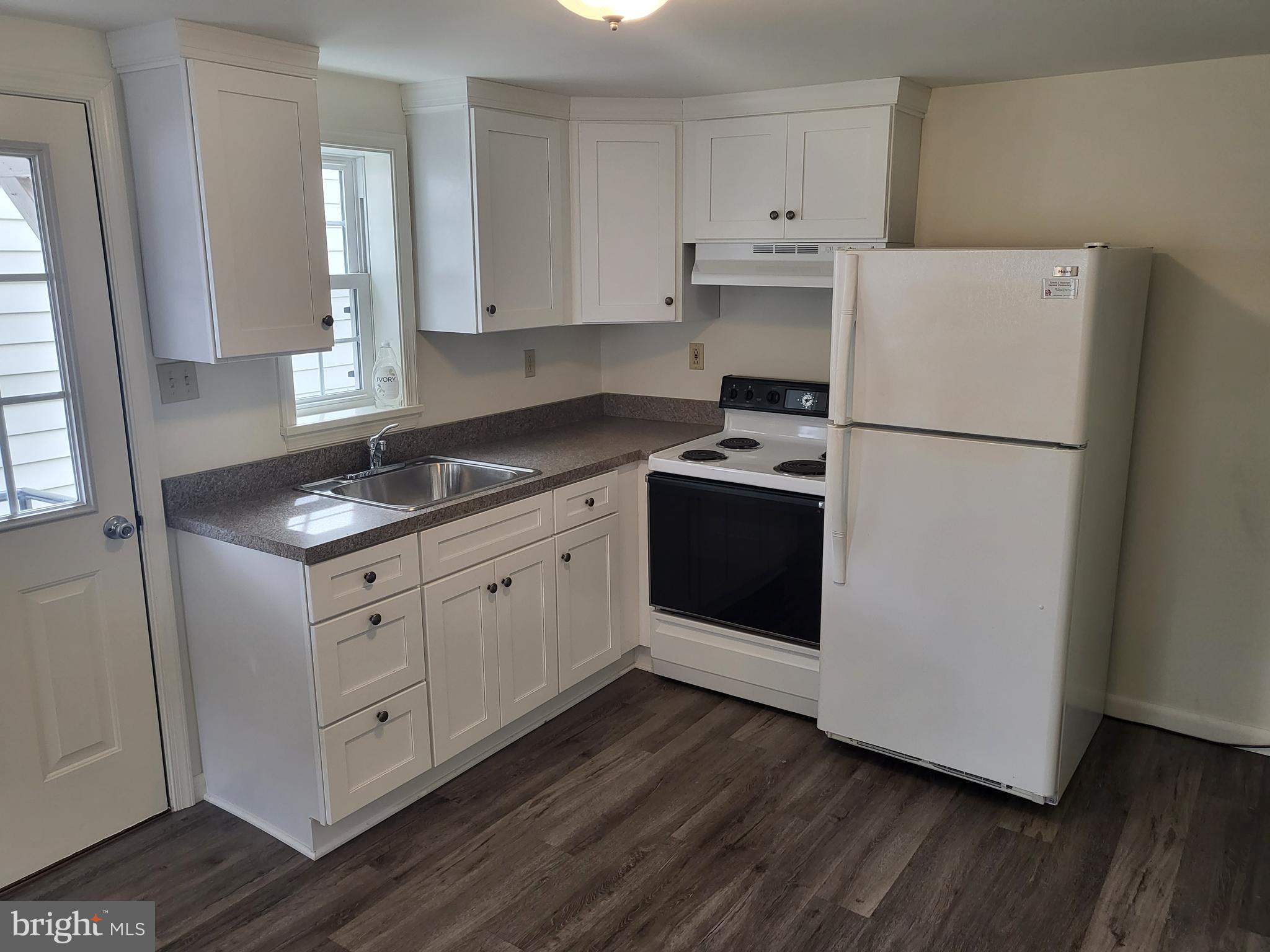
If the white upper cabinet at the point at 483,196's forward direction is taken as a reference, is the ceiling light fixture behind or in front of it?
in front

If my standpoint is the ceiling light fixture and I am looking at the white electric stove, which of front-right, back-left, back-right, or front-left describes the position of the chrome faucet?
front-left

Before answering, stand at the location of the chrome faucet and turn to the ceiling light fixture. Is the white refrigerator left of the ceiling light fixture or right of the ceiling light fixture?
left

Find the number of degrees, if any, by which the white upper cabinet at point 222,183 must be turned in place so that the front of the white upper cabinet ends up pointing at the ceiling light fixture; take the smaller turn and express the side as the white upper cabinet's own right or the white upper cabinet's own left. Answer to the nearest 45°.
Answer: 0° — it already faces it

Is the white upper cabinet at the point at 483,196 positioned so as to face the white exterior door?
no

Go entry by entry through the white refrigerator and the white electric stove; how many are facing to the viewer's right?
0

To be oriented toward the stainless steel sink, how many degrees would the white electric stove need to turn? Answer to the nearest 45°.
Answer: approximately 45° to its right

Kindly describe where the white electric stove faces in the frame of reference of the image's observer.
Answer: facing the viewer and to the left of the viewer

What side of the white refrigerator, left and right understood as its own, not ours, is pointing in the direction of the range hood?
right

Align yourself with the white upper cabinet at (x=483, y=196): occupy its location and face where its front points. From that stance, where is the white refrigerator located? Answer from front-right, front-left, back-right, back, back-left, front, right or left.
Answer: front

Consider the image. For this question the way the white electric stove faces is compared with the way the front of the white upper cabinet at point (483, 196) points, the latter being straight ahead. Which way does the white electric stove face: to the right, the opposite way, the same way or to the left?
to the right

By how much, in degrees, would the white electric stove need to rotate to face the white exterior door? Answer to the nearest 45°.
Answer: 0° — it already faces it

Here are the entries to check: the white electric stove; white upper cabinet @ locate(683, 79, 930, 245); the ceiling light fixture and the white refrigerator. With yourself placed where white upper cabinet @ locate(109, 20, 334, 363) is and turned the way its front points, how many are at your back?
0

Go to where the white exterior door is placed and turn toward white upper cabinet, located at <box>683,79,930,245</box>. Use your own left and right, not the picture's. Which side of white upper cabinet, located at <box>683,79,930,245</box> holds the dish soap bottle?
left

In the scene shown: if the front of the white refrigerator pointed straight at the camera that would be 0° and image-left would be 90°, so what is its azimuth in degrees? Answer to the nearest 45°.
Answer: approximately 45°

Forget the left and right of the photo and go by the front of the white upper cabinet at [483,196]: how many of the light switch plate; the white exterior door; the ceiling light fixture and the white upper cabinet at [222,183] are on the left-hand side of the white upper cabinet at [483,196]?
0

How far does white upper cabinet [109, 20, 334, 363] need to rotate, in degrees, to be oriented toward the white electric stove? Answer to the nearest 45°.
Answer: approximately 45° to its left

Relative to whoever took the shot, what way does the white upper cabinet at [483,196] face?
facing the viewer and to the right of the viewer
